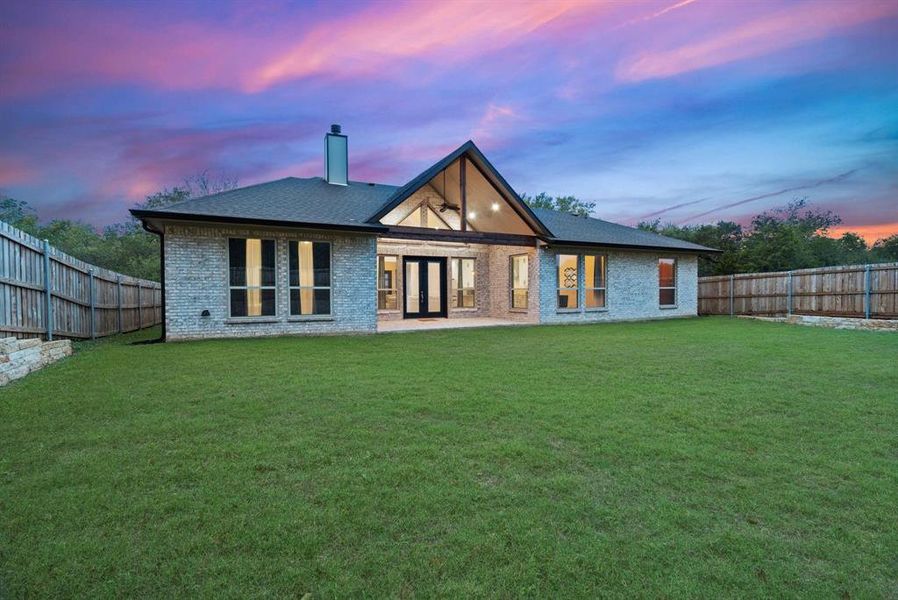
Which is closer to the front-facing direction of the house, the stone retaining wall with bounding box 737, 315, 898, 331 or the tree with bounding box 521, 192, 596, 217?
the stone retaining wall

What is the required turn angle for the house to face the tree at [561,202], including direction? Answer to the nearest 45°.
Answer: approximately 135° to its left

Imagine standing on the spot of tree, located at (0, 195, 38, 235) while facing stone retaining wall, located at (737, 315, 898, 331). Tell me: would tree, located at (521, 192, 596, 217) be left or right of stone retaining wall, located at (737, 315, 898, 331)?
left

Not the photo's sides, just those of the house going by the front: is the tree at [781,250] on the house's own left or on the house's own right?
on the house's own left

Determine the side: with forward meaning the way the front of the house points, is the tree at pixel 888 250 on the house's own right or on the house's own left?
on the house's own left

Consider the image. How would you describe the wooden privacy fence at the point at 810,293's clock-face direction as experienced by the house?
The wooden privacy fence is roughly at 9 o'clock from the house.
